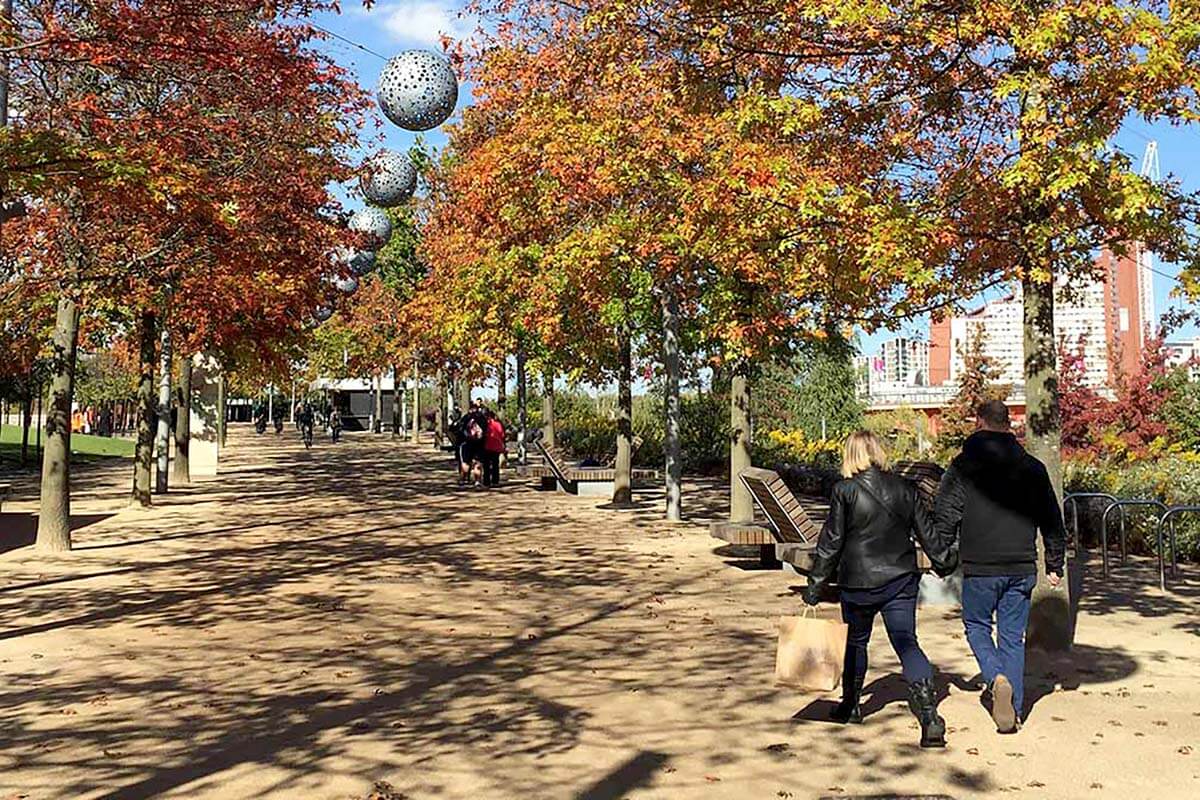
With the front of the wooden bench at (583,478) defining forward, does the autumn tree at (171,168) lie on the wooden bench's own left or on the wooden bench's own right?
on the wooden bench's own right

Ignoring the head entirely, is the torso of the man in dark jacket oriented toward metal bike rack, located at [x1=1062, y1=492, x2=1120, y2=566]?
yes

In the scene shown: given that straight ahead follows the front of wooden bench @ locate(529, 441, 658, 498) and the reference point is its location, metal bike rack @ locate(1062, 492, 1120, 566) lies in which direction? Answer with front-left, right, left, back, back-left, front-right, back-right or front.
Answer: front-right

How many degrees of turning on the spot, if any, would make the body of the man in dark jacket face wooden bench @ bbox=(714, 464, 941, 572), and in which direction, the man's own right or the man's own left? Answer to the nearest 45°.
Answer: approximately 45° to the man's own left

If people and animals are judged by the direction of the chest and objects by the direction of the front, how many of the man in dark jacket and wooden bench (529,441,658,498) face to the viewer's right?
1

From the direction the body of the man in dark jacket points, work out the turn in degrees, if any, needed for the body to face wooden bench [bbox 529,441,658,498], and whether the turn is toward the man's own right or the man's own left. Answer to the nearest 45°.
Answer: approximately 45° to the man's own left

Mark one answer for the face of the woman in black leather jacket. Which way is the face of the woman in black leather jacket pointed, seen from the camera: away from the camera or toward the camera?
away from the camera

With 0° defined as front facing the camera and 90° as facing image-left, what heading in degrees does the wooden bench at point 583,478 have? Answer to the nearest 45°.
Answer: approximately 270°

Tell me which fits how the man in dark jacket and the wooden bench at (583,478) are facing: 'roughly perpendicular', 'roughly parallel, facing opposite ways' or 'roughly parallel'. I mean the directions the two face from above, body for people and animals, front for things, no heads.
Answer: roughly perpendicular

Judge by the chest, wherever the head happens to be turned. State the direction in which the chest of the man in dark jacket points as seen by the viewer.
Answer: away from the camera

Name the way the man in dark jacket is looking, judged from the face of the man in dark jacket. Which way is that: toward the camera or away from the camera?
away from the camera
